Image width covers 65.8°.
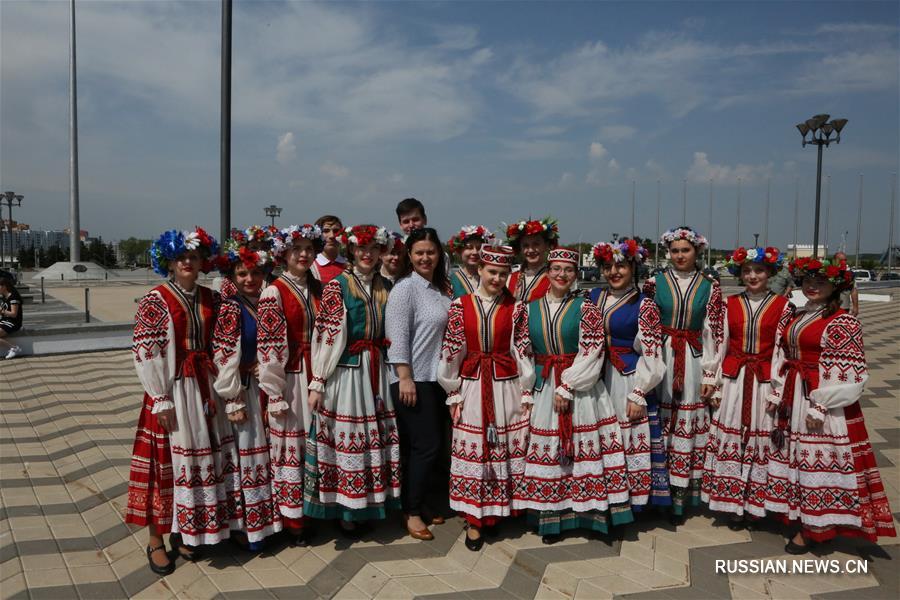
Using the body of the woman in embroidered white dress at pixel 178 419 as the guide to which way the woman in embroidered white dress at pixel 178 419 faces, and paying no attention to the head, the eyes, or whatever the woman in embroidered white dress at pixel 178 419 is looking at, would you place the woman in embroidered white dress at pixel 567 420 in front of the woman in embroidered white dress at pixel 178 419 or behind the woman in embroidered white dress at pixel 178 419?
in front

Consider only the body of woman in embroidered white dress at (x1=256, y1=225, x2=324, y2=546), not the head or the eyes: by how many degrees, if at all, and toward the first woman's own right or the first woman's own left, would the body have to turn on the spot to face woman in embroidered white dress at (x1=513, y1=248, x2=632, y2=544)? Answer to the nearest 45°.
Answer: approximately 45° to the first woman's own left

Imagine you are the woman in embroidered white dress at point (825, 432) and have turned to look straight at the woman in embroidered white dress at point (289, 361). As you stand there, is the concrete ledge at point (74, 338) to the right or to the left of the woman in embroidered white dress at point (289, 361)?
right

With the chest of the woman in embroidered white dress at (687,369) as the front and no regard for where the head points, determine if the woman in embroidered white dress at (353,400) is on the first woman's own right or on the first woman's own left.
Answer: on the first woman's own right

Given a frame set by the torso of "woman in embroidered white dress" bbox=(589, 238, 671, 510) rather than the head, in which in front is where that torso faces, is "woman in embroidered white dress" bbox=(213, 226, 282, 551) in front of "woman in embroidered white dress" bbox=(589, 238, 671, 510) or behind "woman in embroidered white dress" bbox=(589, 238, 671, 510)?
in front

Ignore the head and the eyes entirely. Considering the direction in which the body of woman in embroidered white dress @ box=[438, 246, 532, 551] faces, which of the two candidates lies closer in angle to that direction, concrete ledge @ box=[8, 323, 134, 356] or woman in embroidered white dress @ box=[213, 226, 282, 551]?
the woman in embroidered white dress

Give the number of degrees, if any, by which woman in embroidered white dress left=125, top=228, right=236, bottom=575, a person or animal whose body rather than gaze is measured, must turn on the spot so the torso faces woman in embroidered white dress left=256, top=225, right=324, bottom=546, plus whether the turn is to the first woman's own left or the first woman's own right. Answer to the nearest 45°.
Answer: approximately 45° to the first woman's own left

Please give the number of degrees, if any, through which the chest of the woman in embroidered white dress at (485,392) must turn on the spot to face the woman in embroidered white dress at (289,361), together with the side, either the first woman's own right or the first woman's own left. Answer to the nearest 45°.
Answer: approximately 90° to the first woman's own right

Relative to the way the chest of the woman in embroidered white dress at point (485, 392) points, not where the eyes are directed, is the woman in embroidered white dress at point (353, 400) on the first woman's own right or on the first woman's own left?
on the first woman's own right

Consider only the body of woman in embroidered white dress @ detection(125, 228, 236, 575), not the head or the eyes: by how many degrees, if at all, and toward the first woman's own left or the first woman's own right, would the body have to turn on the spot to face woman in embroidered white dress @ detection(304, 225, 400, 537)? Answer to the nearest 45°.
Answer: approximately 45° to the first woman's own left
